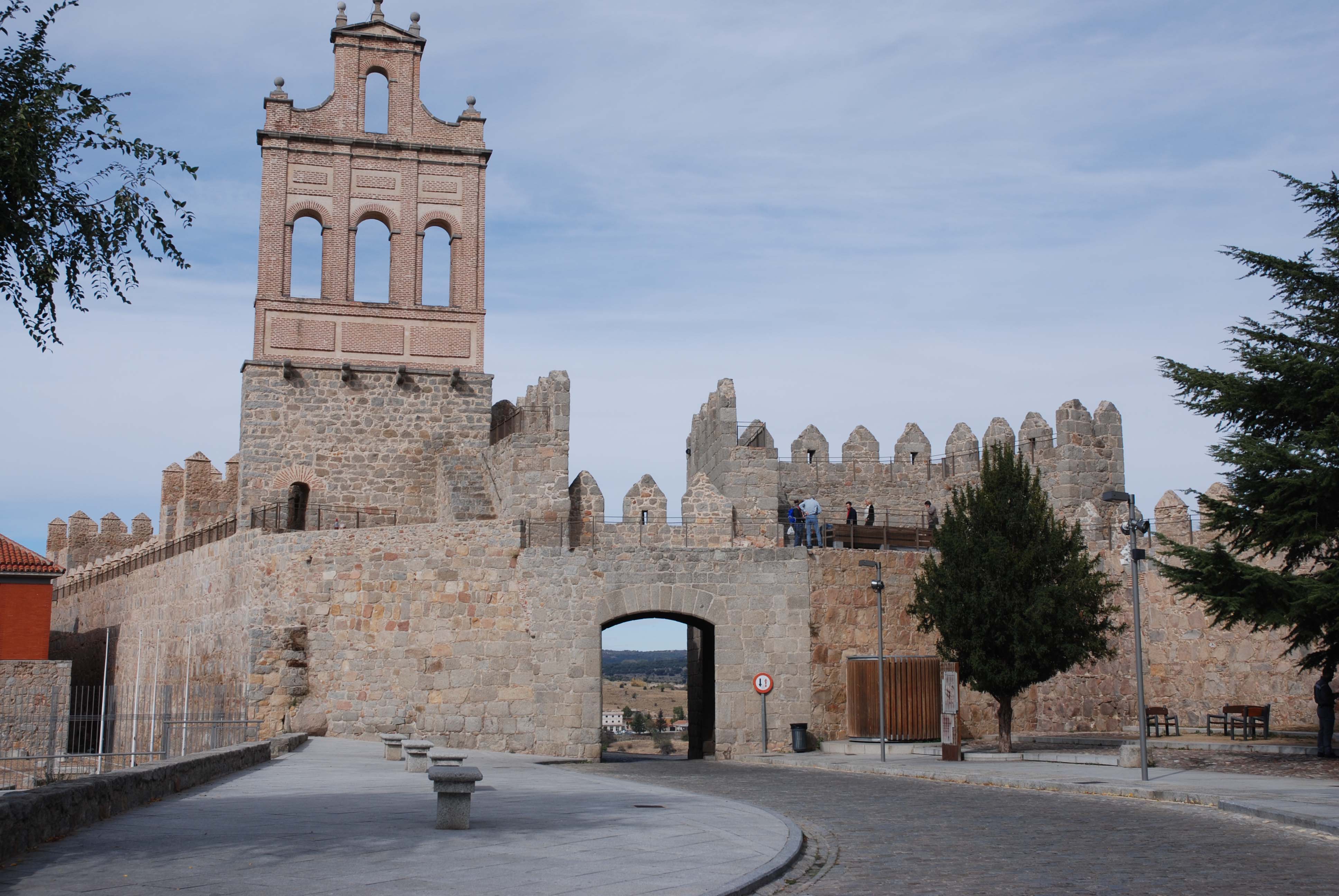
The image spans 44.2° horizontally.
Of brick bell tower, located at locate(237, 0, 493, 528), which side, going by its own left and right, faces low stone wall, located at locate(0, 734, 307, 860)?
front

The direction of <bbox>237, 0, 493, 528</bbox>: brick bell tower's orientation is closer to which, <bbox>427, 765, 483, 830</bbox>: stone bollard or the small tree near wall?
the stone bollard

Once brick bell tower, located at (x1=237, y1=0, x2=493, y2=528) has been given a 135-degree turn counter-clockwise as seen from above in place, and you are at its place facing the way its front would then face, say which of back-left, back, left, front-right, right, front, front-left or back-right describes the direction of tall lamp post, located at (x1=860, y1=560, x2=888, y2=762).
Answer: right

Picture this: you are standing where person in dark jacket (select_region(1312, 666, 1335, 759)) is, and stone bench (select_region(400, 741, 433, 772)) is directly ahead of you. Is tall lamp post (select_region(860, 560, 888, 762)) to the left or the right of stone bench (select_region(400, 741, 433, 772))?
right

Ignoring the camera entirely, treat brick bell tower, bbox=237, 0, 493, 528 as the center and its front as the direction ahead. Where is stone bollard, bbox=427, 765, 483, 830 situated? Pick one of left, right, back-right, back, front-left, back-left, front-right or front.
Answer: front

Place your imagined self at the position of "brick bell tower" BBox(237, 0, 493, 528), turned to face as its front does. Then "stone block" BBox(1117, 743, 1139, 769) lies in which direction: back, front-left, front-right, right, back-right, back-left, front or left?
front-left

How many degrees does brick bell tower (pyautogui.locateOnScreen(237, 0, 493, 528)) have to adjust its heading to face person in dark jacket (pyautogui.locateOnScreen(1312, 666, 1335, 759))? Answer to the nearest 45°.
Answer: approximately 45° to its left

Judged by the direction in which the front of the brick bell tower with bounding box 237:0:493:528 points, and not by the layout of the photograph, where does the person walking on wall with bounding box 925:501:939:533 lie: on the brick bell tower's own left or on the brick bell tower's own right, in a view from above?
on the brick bell tower's own left

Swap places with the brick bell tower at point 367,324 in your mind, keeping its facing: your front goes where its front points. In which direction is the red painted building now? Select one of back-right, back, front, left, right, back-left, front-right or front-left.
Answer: back-right

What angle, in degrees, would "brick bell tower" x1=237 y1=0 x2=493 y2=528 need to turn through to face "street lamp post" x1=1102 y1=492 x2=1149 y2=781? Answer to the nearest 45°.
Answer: approximately 45° to its left

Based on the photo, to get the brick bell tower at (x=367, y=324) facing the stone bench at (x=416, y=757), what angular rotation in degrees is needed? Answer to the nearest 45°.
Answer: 0° — it already faces it

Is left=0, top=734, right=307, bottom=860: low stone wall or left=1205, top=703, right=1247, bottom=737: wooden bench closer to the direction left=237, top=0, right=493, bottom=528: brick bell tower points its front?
the low stone wall

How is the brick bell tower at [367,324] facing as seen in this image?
toward the camera

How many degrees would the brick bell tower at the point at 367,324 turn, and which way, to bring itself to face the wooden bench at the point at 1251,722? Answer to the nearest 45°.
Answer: approximately 45° to its left

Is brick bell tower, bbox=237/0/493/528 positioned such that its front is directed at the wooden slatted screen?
no
